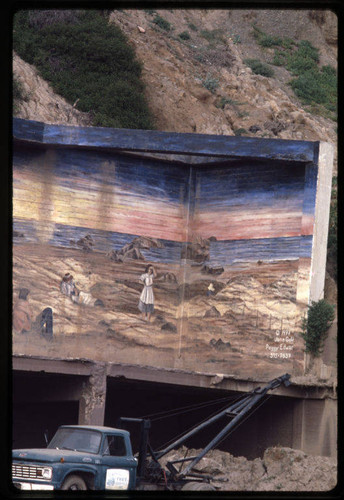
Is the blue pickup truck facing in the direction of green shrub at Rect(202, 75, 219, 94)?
no

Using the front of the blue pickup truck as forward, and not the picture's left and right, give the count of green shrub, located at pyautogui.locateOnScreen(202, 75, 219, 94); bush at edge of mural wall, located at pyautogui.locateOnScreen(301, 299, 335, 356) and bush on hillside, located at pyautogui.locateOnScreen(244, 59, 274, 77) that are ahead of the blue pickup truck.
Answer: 0

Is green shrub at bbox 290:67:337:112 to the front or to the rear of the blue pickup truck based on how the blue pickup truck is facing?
to the rear

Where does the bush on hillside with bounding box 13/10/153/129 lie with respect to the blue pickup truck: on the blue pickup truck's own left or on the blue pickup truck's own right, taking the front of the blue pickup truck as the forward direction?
on the blue pickup truck's own right

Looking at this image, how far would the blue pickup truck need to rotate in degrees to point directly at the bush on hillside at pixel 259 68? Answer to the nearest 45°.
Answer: approximately 135° to its right

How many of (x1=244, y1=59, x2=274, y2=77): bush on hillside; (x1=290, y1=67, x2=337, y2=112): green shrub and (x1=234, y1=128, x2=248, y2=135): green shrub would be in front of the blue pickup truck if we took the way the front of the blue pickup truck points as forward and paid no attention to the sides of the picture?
0

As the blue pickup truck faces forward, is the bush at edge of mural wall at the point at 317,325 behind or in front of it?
behind

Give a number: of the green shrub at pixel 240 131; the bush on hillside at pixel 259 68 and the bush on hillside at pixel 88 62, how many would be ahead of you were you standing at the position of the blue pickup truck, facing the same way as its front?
0

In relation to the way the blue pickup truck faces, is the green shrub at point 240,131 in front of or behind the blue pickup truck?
behind

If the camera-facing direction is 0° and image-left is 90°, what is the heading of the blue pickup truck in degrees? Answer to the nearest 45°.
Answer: approximately 45°
